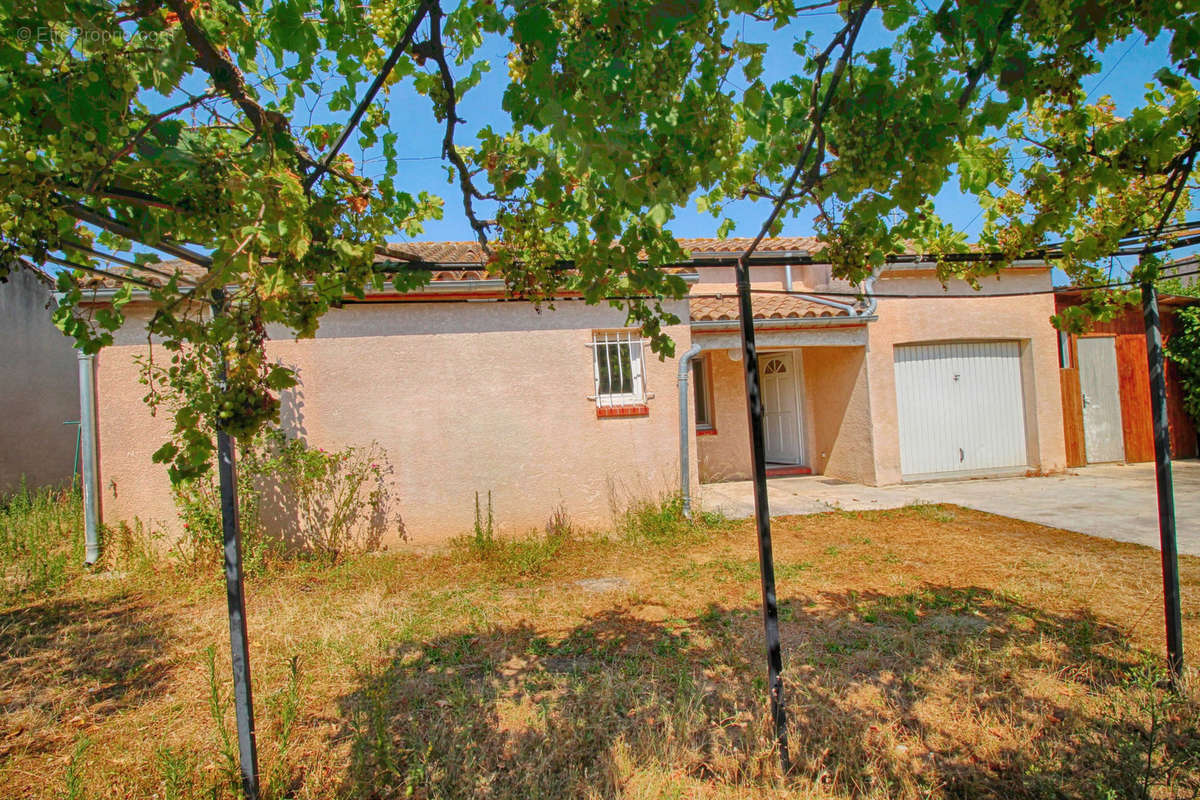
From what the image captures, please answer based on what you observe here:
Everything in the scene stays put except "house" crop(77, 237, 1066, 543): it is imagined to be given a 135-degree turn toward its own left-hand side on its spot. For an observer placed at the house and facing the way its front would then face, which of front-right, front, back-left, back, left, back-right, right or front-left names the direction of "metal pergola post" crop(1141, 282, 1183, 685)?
right

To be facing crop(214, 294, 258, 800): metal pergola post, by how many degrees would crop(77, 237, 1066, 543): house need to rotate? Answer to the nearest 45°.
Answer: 0° — it already faces it

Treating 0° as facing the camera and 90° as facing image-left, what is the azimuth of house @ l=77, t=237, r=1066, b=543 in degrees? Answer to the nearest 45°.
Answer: approximately 0°

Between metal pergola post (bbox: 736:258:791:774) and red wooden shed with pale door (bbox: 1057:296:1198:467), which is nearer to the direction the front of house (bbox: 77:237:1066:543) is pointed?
the metal pergola post

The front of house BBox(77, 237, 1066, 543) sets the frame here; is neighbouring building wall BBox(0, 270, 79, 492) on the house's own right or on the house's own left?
on the house's own right
